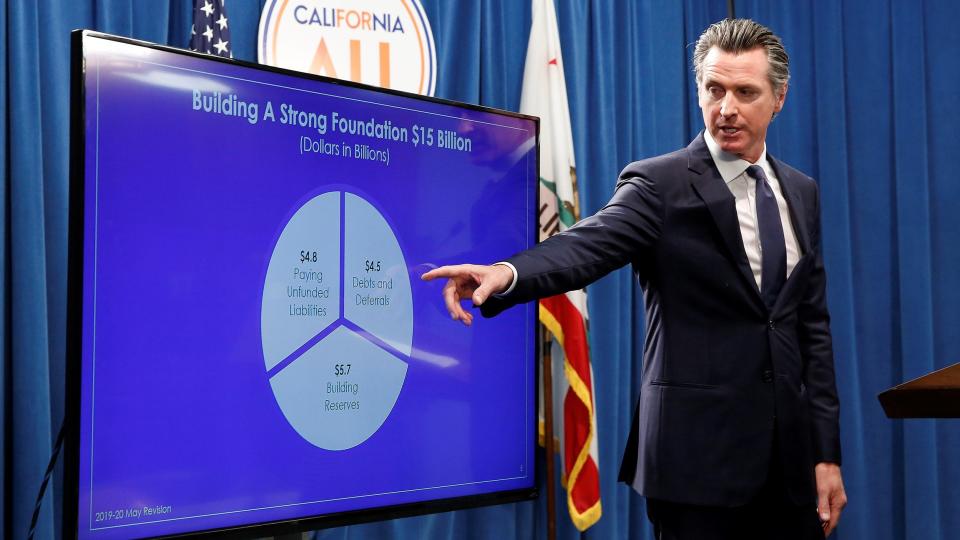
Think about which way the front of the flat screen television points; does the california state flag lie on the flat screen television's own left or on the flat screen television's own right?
on the flat screen television's own left

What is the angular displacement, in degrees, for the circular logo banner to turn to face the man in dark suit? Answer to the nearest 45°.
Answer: approximately 45° to its left

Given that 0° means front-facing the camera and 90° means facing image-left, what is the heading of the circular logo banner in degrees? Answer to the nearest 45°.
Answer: approximately 0°

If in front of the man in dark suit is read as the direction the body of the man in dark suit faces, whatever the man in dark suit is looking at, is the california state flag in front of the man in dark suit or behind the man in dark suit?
behind

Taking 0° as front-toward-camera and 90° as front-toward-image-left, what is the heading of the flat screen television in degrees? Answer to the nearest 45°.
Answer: approximately 315°

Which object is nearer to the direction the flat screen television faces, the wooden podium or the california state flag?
the wooden podium

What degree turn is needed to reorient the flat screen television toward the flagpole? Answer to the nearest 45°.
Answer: approximately 90° to its left
